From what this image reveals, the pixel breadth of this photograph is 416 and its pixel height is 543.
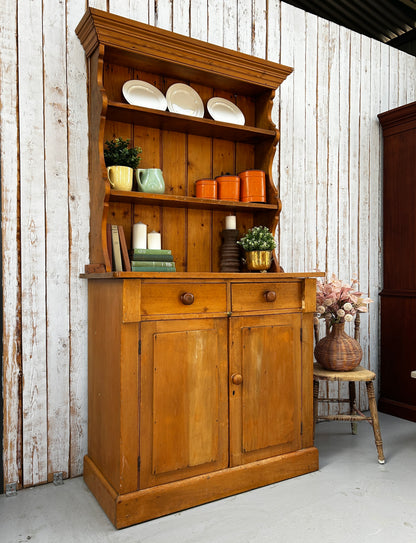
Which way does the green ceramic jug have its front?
to the viewer's right

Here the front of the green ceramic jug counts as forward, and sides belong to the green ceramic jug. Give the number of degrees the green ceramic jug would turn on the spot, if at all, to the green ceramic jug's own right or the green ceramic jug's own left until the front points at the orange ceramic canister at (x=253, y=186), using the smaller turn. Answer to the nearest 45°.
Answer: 0° — it already faces it

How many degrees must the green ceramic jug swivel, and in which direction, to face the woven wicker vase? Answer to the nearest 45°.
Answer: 0° — it already faces it

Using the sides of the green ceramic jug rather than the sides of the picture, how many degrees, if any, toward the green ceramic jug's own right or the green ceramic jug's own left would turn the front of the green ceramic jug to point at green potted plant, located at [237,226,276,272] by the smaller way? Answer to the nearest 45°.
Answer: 0° — it already faces it
